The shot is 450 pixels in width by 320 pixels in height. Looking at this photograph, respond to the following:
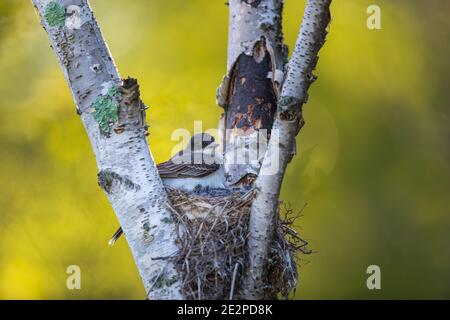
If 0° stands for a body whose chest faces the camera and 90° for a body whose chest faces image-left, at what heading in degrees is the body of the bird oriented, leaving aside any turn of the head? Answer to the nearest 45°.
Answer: approximately 270°
